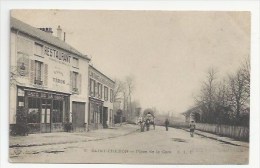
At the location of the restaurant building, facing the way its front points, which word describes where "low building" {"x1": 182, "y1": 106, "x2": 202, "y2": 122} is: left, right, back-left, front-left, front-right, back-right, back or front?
front-left

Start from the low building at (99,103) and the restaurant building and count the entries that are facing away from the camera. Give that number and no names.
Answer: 0

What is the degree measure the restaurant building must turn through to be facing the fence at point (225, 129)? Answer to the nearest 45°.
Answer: approximately 45° to its left

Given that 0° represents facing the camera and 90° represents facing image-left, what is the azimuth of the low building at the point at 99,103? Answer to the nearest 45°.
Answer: approximately 315°
